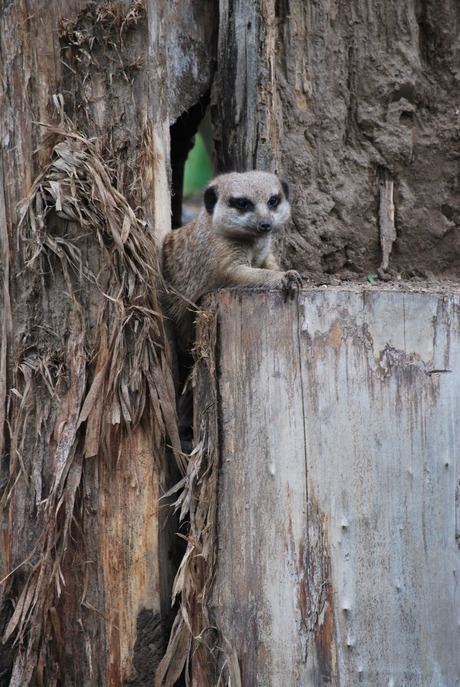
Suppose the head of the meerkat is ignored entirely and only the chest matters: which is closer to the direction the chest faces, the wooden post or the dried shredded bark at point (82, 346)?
the wooden post

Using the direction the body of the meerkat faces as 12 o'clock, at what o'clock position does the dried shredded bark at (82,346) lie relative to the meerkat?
The dried shredded bark is roughly at 3 o'clock from the meerkat.

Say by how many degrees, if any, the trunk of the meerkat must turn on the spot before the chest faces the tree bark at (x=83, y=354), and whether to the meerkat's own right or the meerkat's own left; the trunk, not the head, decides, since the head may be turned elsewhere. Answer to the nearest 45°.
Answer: approximately 90° to the meerkat's own right
